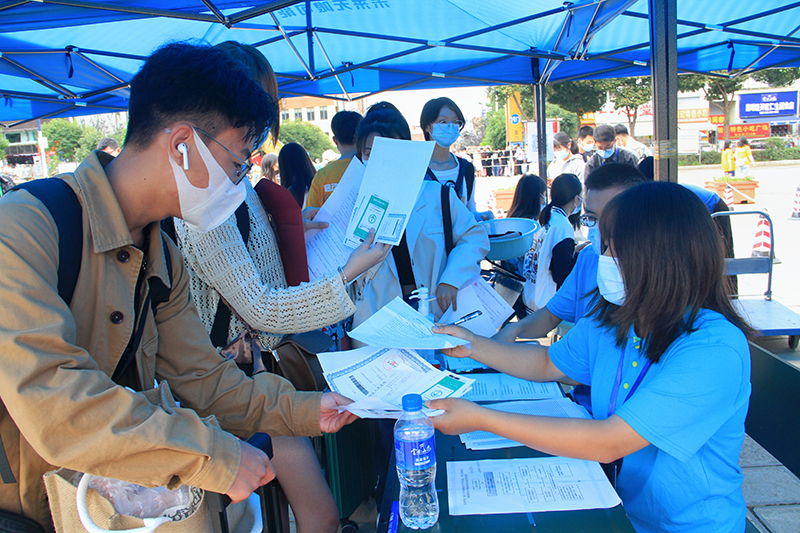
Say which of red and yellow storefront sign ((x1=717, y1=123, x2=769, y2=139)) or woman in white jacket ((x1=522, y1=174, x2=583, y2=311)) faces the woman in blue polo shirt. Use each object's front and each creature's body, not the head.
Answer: the red and yellow storefront sign

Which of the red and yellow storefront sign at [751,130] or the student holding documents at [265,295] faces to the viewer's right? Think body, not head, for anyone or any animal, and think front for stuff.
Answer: the student holding documents

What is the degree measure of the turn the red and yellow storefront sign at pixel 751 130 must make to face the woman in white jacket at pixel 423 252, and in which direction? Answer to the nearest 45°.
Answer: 0° — it already faces them

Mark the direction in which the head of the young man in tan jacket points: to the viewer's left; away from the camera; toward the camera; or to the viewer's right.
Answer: to the viewer's right

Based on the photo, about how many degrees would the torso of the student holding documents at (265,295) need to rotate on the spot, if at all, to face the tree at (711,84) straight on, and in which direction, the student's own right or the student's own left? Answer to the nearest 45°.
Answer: approximately 45° to the student's own left

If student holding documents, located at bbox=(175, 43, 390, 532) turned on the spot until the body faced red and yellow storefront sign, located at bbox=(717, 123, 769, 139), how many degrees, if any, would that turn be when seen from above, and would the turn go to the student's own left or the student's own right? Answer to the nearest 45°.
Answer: approximately 45° to the student's own left

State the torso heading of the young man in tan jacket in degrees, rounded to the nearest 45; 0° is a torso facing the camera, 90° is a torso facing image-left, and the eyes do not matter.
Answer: approximately 315°

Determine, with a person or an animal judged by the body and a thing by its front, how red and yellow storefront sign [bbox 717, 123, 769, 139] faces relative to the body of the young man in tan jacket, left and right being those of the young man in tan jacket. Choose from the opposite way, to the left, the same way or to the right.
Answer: to the right

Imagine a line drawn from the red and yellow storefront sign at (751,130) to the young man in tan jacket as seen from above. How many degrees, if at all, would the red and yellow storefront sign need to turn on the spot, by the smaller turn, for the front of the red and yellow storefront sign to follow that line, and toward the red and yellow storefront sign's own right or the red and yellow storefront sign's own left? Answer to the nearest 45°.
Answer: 0° — it already faces them

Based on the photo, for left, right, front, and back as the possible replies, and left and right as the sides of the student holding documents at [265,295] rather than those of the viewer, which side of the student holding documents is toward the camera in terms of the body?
right
